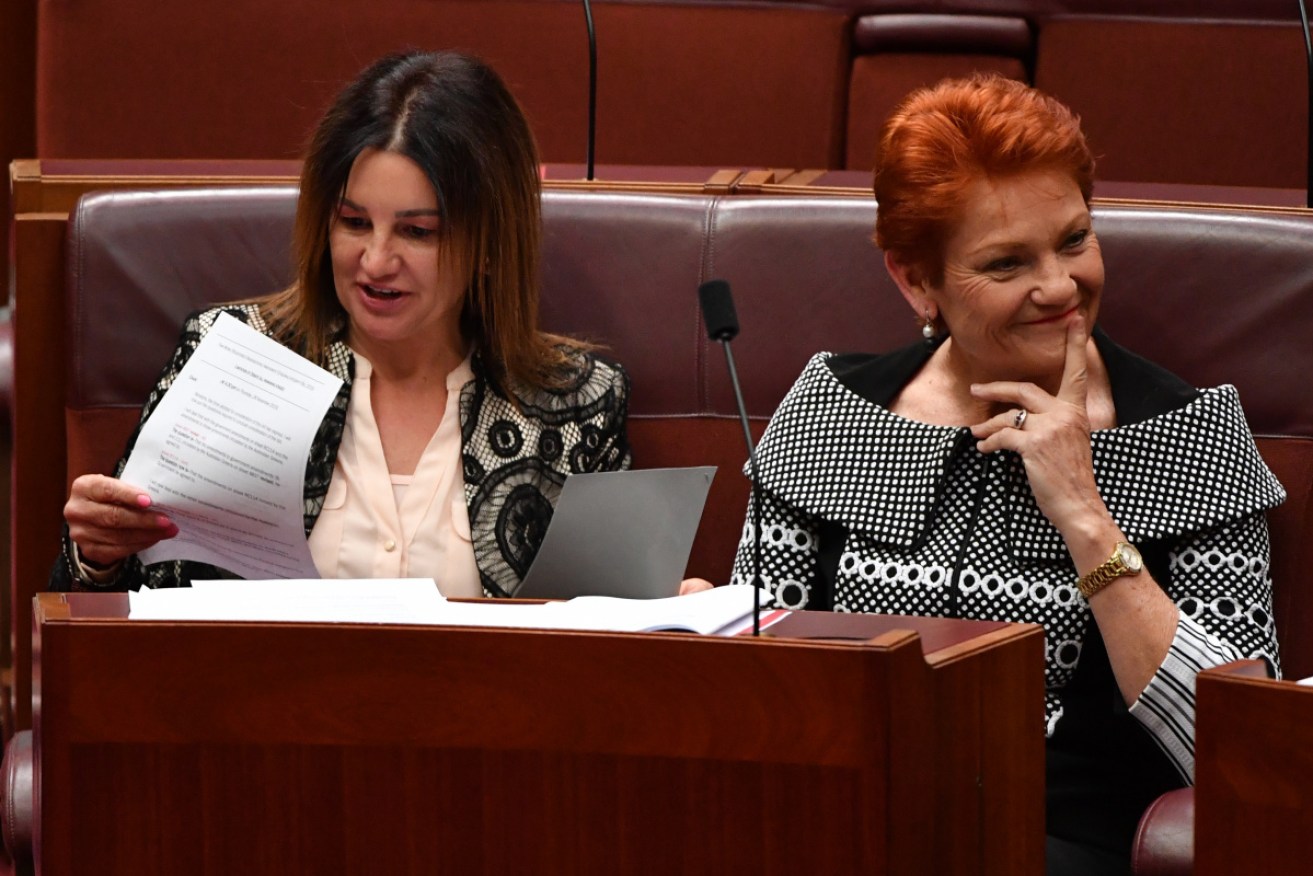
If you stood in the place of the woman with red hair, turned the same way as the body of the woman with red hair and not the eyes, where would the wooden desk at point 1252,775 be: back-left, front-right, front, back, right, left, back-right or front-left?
front

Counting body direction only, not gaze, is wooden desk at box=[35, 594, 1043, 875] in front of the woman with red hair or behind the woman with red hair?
in front

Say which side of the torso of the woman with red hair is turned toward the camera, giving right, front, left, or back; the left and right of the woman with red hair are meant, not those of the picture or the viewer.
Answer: front

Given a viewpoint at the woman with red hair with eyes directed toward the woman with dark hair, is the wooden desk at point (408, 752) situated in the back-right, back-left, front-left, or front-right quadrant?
front-left

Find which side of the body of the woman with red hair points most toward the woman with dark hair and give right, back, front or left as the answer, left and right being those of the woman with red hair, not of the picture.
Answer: right

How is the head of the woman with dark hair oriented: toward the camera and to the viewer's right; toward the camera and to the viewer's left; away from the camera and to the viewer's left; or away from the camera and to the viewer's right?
toward the camera and to the viewer's left

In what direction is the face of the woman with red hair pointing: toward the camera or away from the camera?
toward the camera
